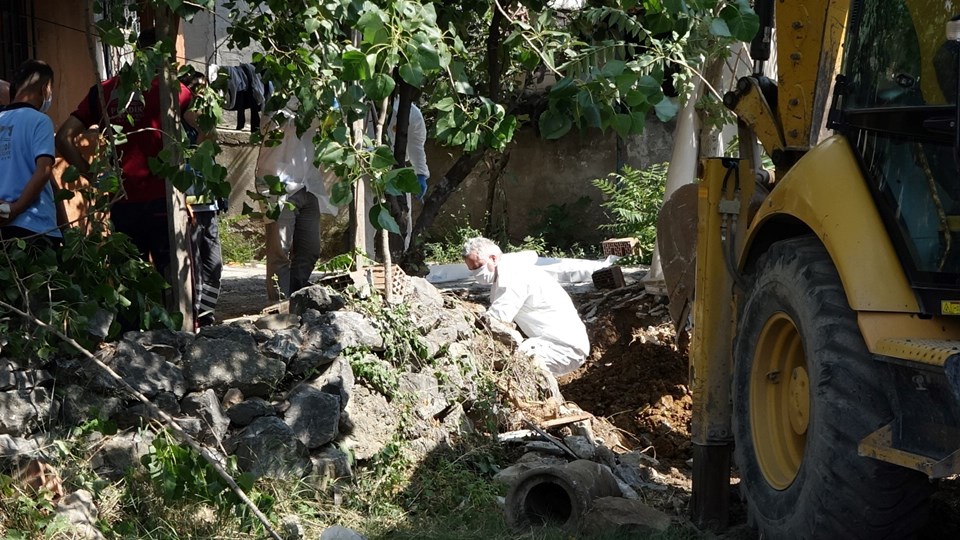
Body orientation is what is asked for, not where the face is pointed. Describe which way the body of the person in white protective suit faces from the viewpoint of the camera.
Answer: to the viewer's left

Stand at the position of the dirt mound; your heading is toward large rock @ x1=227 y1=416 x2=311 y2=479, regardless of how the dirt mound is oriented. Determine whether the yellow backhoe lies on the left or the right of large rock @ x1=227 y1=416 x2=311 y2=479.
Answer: left

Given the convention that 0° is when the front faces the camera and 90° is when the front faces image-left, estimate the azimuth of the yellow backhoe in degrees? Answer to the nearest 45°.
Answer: approximately 315°

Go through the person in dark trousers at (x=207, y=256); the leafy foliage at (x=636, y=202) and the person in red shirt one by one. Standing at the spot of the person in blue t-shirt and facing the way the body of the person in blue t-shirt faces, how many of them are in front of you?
3

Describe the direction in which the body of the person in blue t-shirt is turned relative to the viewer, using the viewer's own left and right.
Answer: facing away from the viewer and to the right of the viewer

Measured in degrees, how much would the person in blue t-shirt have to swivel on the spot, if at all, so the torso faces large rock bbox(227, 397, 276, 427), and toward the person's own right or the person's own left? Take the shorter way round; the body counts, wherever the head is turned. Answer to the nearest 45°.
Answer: approximately 90° to the person's own right
